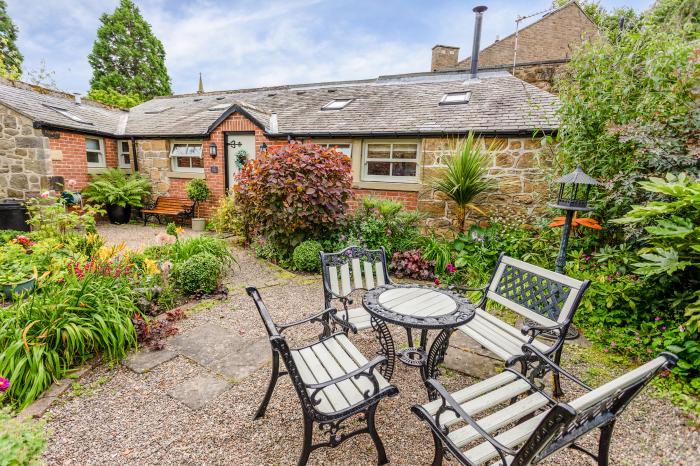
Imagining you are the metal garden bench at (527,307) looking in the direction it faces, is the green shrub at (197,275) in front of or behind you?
in front

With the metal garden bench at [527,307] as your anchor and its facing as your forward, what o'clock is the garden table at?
The garden table is roughly at 12 o'clock from the metal garden bench.

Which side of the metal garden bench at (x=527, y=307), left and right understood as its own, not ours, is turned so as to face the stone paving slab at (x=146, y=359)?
front

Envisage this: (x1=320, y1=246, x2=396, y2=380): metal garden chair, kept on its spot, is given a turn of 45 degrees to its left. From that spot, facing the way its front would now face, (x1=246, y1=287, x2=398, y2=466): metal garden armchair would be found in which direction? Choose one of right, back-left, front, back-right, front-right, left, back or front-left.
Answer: right

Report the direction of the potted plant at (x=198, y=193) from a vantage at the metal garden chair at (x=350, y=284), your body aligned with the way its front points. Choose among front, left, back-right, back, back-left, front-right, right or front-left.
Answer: back

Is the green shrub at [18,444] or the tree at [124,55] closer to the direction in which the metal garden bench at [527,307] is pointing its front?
the green shrub

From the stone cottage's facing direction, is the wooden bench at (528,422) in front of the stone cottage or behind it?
in front

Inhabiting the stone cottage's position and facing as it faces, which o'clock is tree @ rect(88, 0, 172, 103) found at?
The tree is roughly at 5 o'clock from the stone cottage.

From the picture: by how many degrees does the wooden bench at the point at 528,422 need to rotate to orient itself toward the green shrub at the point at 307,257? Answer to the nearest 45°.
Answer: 0° — it already faces it

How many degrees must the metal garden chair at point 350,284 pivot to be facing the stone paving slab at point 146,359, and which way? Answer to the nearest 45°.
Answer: approximately 135° to its right

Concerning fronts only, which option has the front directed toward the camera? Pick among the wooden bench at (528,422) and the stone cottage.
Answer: the stone cottage

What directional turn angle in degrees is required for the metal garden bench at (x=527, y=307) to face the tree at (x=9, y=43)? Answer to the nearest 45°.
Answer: approximately 45° to its right

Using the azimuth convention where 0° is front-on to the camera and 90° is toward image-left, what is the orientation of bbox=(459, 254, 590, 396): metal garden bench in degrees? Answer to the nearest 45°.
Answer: approximately 45°

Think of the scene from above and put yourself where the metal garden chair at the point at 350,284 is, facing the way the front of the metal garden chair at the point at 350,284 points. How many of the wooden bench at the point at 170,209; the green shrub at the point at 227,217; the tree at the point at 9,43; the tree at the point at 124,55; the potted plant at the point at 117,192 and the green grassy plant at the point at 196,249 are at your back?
6

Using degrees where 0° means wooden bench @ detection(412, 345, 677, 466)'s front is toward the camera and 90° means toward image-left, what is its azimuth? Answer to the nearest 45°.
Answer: approximately 135°

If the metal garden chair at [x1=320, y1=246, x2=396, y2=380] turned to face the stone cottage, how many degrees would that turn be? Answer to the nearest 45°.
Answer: approximately 135° to its left

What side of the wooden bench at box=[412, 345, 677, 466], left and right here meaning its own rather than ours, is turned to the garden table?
front

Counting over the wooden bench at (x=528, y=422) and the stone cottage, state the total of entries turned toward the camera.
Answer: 1

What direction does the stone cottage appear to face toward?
toward the camera
